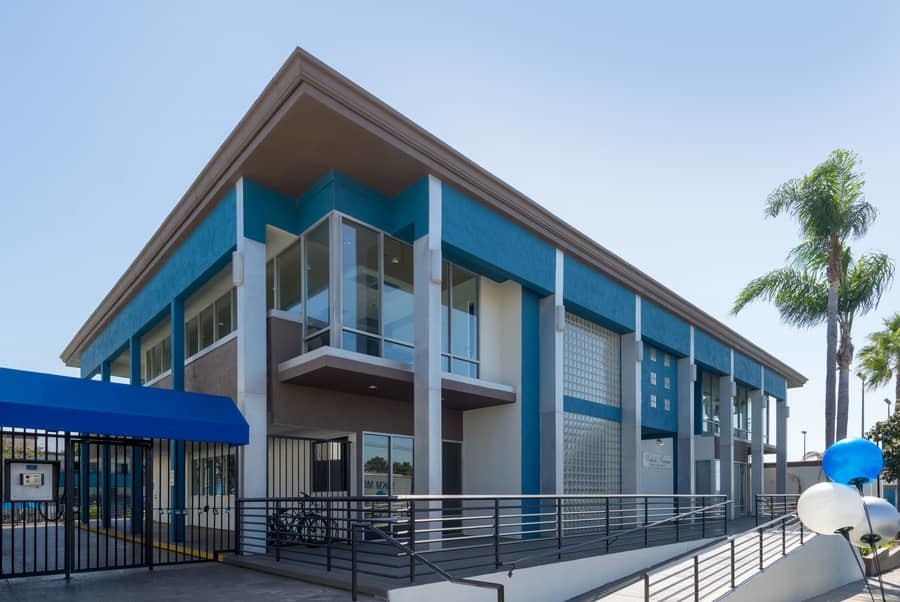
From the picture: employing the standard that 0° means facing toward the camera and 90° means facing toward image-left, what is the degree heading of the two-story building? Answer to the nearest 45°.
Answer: approximately 315°

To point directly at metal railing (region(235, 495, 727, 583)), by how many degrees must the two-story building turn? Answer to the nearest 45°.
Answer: approximately 45° to its right

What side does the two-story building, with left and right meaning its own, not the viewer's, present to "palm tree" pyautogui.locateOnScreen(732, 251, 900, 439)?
left

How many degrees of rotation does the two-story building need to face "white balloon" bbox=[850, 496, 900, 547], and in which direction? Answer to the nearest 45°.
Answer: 0° — it already faces it

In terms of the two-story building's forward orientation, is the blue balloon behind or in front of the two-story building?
in front

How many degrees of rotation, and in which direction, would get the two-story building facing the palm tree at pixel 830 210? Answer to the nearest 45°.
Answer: approximately 90° to its left
